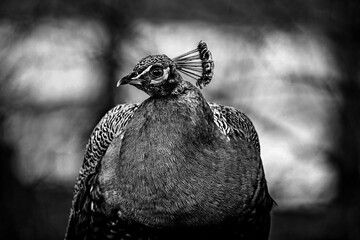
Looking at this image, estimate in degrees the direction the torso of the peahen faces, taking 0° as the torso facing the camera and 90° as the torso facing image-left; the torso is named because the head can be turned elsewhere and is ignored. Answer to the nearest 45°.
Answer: approximately 0°
